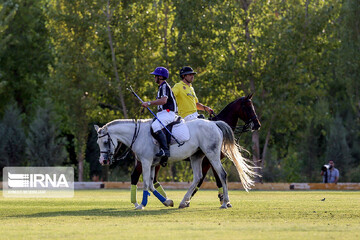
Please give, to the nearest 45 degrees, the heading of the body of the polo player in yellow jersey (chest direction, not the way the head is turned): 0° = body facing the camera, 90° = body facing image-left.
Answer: approximately 315°

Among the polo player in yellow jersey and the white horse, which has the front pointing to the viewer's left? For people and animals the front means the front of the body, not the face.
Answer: the white horse

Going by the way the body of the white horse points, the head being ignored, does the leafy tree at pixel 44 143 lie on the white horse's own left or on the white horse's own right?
on the white horse's own right

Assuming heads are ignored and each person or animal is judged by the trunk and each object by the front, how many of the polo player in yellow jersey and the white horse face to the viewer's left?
1

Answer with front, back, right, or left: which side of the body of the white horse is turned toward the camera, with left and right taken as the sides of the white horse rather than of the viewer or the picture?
left

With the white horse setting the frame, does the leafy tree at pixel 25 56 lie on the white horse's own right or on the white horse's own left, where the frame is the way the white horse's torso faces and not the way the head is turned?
on the white horse's own right
